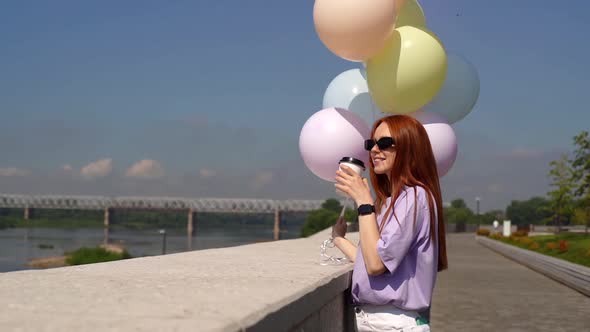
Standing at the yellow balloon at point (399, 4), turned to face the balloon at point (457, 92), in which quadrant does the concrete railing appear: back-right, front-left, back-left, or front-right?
back-right

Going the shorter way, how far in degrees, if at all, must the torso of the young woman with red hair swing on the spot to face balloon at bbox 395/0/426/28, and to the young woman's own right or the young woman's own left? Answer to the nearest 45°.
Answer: approximately 90° to the young woman's own right

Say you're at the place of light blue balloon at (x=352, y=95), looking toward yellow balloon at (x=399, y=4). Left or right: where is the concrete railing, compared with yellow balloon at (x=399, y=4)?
right

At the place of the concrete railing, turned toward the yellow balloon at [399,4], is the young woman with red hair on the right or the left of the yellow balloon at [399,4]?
right

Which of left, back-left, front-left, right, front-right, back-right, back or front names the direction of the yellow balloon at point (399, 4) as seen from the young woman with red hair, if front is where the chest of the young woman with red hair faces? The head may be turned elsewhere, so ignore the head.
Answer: right

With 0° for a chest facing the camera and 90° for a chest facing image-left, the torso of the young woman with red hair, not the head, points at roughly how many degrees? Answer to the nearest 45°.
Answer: approximately 90°

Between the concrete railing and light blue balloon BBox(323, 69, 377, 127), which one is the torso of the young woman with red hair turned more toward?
the concrete railing

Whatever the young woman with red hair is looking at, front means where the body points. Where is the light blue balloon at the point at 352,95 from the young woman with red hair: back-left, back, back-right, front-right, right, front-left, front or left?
right
